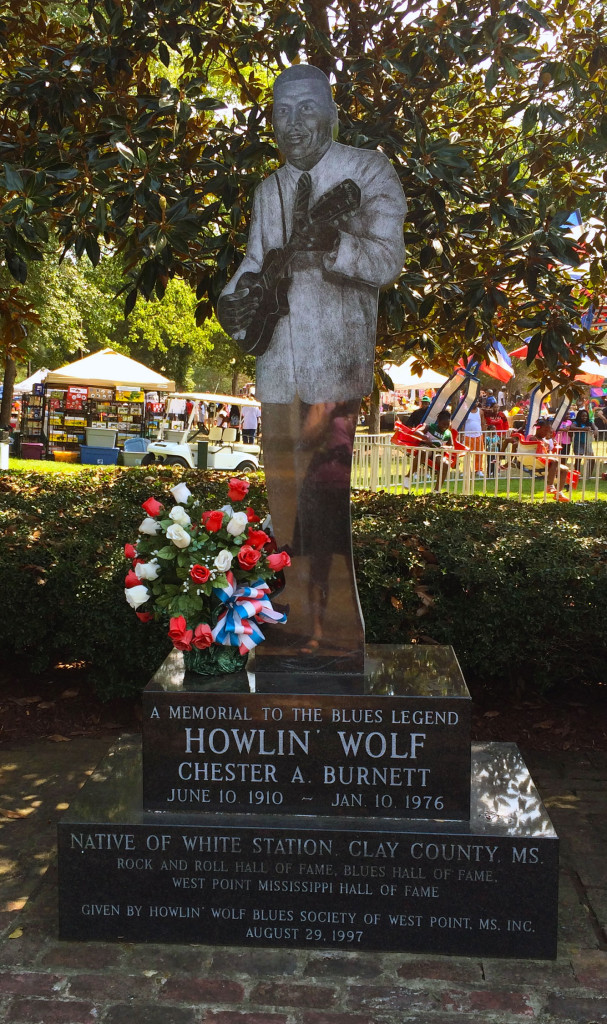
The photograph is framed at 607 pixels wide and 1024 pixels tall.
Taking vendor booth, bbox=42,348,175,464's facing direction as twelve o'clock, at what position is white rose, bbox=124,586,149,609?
The white rose is roughly at 12 o'clock from the vendor booth.

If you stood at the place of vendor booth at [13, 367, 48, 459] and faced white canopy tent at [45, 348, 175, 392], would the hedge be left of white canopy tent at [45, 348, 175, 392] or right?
right

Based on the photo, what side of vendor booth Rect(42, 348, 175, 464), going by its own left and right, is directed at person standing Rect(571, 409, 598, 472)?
left

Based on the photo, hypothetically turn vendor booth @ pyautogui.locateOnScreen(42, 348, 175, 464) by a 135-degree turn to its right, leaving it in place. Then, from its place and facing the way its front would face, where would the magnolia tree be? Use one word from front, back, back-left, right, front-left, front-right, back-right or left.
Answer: back-left

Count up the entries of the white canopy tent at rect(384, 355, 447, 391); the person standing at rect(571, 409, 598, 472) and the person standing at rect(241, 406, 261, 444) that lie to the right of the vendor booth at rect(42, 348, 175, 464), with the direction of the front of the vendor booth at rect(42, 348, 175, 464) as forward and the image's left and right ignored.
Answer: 0

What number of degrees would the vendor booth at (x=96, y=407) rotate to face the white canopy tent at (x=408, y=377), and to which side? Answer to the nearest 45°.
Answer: approximately 90° to its left

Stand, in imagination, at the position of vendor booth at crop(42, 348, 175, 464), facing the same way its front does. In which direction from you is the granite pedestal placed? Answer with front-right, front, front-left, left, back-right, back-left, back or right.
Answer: front

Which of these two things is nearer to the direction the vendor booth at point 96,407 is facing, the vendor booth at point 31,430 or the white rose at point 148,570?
the white rose

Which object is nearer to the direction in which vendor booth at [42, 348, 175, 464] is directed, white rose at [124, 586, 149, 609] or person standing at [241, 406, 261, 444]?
the white rose

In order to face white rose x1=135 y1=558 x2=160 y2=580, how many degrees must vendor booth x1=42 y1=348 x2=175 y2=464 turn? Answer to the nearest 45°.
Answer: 0° — it already faces it

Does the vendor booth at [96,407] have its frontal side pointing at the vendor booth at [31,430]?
no

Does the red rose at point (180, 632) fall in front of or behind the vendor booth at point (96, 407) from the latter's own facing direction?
in front

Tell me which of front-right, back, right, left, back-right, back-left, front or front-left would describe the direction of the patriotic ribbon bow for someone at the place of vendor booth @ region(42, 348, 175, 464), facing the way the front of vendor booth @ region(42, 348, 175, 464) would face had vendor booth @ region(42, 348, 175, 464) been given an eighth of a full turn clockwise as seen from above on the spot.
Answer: front-left

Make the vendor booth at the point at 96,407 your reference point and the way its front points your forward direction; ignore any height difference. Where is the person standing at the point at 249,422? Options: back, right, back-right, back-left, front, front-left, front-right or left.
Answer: back-left

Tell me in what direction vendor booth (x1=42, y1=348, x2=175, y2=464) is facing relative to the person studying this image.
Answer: facing the viewer

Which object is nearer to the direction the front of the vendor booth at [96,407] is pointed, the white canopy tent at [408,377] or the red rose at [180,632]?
the red rose

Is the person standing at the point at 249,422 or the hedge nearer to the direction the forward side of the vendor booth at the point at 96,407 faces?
the hedge
